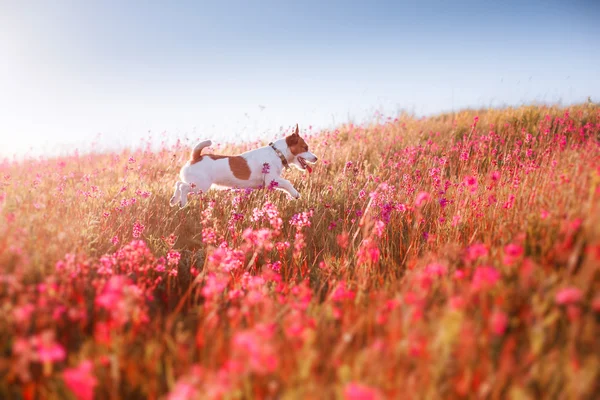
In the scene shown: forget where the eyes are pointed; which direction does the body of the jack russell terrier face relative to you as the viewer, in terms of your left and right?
facing to the right of the viewer

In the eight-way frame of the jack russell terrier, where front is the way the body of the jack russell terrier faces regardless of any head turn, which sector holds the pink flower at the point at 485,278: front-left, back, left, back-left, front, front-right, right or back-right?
right
